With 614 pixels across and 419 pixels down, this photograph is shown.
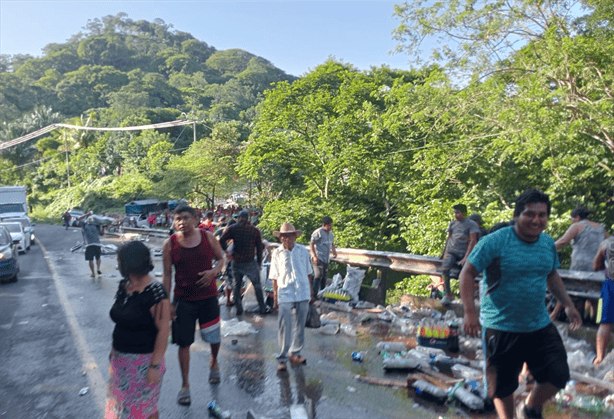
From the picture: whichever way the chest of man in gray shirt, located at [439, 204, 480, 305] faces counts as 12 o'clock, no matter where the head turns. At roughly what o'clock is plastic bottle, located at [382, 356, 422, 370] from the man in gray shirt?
The plastic bottle is roughly at 11 o'clock from the man in gray shirt.

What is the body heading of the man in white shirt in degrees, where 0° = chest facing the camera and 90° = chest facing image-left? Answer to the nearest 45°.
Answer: approximately 0°

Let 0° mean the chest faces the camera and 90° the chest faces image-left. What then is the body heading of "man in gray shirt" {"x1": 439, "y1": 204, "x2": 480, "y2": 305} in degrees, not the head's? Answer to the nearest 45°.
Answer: approximately 45°

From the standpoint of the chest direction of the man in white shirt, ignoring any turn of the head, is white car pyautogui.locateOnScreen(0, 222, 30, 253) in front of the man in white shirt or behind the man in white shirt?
behind

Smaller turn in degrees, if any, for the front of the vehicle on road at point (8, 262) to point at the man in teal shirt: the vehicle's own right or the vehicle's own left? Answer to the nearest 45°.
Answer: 0° — it already faces them

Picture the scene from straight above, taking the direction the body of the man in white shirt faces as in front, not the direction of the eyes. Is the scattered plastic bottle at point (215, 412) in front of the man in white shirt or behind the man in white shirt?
in front

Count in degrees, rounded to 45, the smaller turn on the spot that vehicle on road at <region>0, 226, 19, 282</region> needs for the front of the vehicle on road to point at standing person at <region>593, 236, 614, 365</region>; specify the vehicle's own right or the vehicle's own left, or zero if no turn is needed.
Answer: approximately 45° to the vehicle's own left
